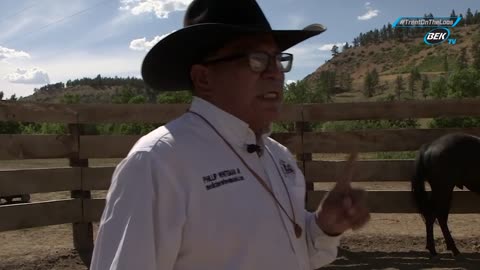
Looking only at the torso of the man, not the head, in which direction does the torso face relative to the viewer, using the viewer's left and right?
facing the viewer and to the right of the viewer

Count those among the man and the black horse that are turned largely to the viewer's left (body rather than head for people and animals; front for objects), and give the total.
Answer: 0

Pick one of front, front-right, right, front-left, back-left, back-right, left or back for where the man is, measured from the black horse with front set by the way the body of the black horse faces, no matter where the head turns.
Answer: right

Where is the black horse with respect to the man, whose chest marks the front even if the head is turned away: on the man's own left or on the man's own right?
on the man's own left

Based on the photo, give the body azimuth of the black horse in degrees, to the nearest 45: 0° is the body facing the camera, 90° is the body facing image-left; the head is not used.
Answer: approximately 270°
